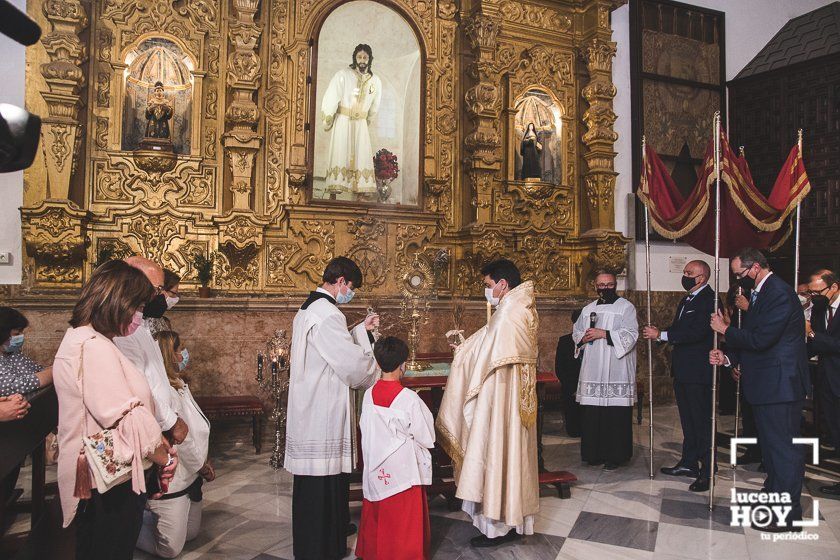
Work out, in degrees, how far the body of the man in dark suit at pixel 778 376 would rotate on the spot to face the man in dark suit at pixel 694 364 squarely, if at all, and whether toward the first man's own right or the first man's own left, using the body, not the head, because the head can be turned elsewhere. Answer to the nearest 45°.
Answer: approximately 45° to the first man's own right

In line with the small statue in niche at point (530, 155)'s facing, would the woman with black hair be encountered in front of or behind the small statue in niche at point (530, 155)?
in front

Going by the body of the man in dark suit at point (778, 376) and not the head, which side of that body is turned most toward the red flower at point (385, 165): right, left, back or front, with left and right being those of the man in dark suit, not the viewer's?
front

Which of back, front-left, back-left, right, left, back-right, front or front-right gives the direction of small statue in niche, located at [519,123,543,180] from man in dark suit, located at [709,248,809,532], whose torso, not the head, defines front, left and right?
front-right

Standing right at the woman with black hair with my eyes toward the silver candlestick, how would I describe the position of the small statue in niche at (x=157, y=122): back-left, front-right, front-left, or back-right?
front-left

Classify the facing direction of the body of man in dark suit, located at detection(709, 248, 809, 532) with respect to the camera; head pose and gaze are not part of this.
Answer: to the viewer's left

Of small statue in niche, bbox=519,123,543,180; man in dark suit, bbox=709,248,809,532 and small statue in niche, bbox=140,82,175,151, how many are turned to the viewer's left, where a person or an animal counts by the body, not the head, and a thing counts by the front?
1

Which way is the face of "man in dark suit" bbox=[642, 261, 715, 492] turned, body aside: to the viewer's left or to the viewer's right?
to the viewer's left

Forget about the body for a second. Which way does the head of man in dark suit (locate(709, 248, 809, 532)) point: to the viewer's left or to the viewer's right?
to the viewer's left

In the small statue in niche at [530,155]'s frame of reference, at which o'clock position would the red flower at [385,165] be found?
The red flower is roughly at 2 o'clock from the small statue in niche.

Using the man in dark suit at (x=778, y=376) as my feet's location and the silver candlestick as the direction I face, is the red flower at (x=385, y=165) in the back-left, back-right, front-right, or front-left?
front-right

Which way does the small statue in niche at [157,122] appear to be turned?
toward the camera

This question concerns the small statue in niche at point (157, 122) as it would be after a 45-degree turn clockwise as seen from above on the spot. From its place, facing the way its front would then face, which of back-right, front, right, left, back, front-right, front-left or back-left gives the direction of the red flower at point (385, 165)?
back-left

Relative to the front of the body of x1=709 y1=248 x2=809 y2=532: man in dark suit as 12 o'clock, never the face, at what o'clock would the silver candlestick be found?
The silver candlestick is roughly at 12 o'clock from the man in dark suit.

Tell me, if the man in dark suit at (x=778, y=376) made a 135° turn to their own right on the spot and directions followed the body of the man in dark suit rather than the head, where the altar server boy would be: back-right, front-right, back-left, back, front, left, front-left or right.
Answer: back

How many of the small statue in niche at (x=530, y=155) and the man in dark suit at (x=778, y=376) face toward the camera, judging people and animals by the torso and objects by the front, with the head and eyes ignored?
1

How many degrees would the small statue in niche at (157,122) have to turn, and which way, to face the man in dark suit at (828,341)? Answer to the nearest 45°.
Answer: approximately 45° to its left

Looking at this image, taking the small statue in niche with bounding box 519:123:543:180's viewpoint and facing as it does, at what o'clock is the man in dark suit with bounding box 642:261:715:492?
The man in dark suit is roughly at 11 o'clock from the small statue in niche.
